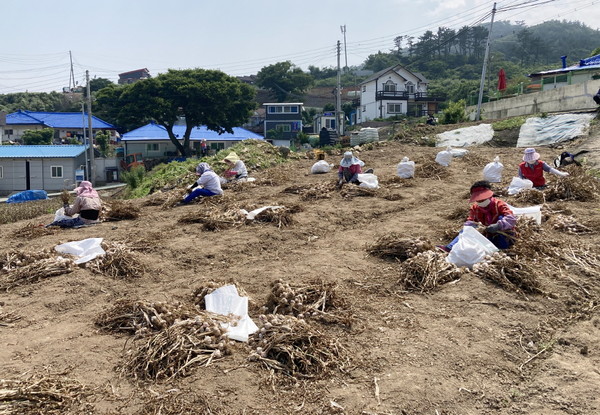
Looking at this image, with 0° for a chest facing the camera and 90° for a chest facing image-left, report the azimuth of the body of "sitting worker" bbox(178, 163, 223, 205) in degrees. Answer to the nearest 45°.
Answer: approximately 90°

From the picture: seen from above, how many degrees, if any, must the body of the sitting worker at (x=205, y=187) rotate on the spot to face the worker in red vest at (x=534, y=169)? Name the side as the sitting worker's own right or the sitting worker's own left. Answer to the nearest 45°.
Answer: approximately 135° to the sitting worker's own left

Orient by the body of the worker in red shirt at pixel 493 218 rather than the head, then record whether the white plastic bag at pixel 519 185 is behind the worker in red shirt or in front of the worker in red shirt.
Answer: behind

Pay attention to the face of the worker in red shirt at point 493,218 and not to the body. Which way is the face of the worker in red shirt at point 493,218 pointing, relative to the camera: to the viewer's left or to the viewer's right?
to the viewer's left

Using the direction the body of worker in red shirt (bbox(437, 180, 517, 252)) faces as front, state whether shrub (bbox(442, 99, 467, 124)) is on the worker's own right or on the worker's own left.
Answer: on the worker's own right

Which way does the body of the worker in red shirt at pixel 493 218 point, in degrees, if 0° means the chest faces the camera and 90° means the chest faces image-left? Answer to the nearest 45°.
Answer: approximately 45°
